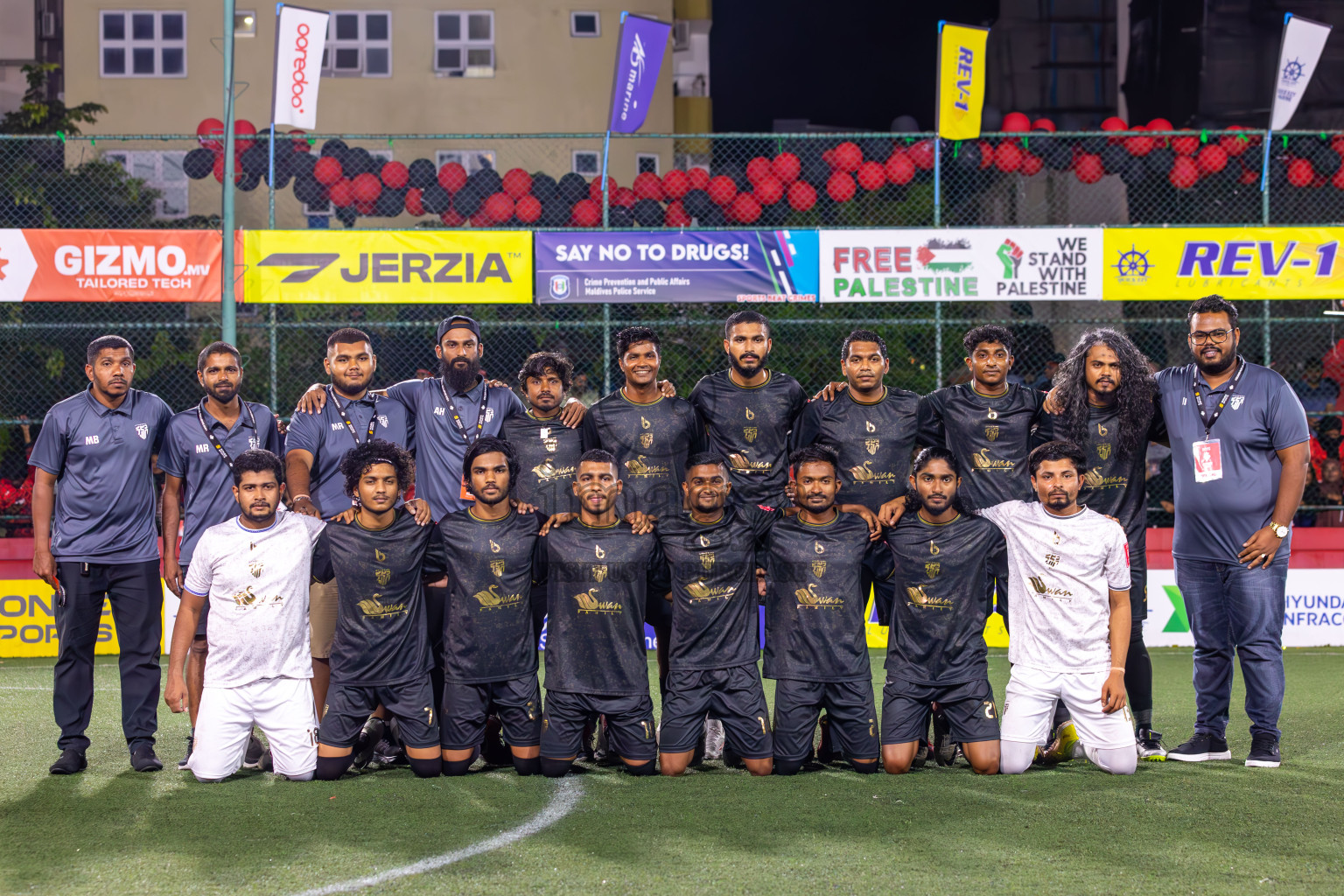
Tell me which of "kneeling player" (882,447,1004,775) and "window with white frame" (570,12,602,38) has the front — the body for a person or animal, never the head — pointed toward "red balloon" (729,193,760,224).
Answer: the window with white frame

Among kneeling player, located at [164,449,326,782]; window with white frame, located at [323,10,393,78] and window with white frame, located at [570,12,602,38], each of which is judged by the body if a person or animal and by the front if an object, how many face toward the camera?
3

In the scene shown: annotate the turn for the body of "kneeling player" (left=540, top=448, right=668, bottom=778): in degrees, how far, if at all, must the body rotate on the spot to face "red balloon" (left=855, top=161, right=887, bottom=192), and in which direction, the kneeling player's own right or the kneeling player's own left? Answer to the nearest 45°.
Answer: approximately 180°

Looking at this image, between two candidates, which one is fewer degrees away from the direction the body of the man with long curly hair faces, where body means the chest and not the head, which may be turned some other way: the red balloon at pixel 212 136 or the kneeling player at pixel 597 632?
the kneeling player

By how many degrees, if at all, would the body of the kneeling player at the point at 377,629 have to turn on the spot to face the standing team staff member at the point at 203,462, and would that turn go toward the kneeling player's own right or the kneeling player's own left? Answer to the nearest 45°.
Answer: approximately 135° to the kneeling player's own right

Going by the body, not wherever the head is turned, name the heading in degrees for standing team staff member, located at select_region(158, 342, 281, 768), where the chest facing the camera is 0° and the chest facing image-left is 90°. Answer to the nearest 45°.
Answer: approximately 0°

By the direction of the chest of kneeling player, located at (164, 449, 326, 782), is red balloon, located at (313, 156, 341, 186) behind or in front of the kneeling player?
behind

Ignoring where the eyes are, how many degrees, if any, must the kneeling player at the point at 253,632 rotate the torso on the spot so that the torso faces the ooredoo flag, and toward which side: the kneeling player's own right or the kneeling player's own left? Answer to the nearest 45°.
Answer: approximately 180°

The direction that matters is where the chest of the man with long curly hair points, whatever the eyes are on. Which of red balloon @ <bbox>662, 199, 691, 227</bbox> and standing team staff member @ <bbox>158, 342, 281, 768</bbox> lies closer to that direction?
the standing team staff member
